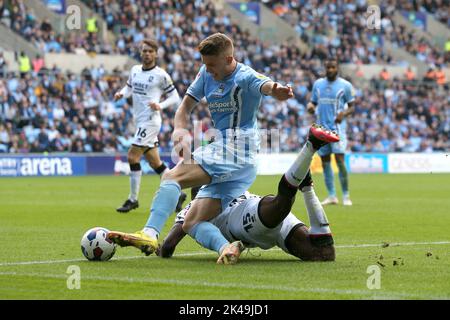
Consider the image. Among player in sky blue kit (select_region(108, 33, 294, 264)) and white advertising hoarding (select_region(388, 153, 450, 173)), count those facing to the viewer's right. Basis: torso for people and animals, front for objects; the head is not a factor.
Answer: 0

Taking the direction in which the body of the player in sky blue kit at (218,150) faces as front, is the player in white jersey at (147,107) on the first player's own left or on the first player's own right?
on the first player's own right

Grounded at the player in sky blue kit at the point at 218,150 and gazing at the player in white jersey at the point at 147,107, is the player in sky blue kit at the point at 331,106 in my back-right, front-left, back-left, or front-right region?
front-right

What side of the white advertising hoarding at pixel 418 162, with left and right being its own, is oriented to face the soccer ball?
front

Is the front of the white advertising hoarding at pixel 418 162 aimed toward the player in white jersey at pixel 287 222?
yes

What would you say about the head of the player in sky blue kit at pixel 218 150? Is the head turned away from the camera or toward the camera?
toward the camera

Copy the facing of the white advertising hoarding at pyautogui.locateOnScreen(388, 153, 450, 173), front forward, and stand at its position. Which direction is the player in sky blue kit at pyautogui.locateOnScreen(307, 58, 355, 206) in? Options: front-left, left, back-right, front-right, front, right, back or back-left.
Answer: front

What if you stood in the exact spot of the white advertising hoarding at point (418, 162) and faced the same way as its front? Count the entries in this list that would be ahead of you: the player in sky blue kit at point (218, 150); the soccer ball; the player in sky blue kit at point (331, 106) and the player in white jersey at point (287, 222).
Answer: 4

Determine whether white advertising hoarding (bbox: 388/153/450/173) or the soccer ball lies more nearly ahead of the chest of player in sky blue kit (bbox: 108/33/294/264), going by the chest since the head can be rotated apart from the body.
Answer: the soccer ball

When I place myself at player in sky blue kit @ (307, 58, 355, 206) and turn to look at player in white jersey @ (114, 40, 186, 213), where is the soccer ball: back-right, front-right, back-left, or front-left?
front-left

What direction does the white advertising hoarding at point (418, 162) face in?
toward the camera
